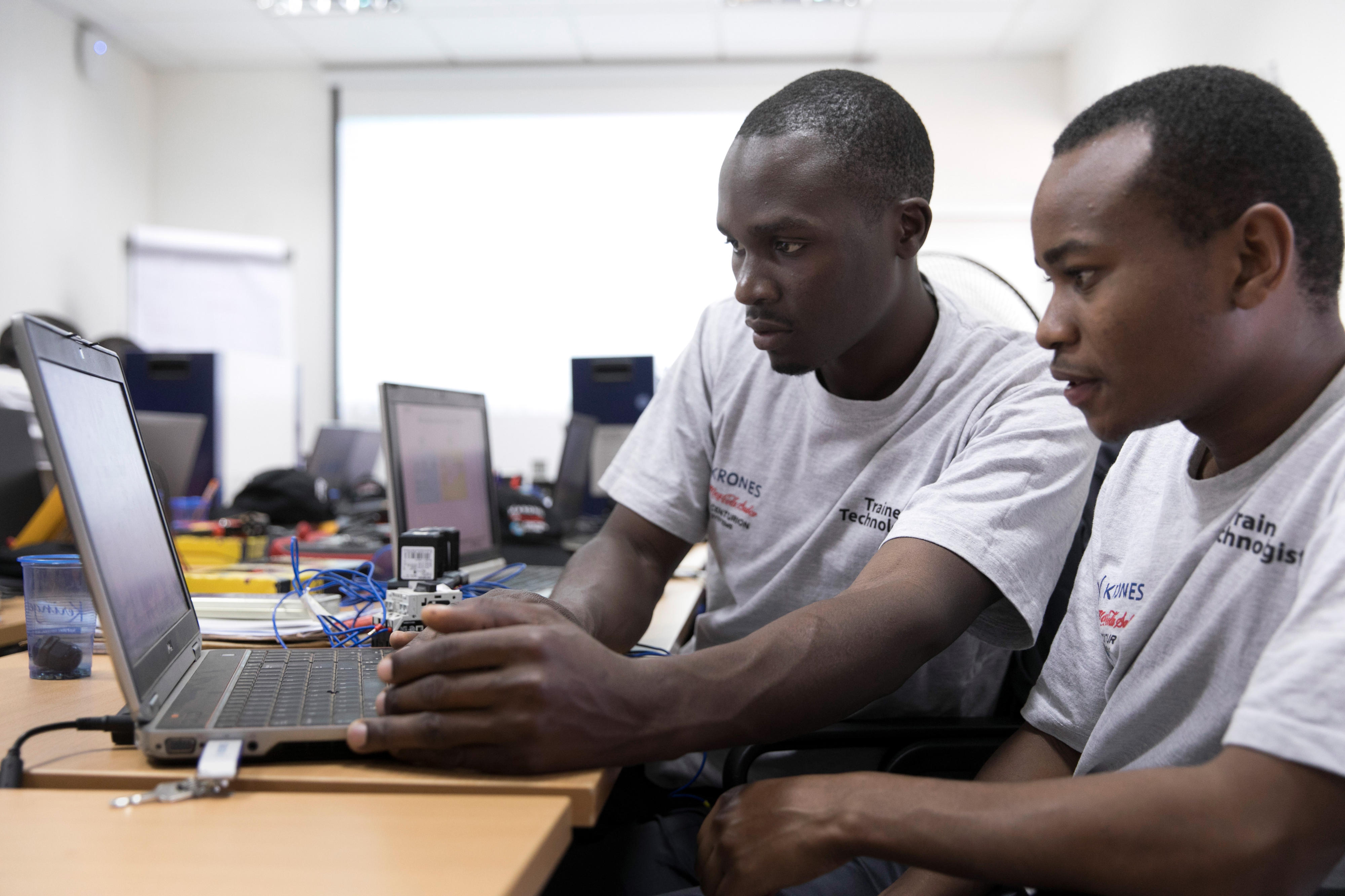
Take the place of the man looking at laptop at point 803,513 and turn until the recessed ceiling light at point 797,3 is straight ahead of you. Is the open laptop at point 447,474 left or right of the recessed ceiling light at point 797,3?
left

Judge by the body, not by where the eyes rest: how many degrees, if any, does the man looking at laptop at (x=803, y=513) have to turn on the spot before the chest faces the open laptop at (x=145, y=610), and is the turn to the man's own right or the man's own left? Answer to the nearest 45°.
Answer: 0° — they already face it

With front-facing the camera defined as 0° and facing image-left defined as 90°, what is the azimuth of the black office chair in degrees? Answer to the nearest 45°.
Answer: approximately 90°

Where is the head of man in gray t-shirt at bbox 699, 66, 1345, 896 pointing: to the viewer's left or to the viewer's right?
to the viewer's left

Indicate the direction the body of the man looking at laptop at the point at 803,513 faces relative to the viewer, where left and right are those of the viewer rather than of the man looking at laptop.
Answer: facing the viewer and to the left of the viewer

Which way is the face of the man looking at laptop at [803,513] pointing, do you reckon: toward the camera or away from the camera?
toward the camera

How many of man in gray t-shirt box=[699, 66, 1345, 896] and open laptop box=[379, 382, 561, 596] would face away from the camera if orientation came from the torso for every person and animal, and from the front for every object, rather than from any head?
0

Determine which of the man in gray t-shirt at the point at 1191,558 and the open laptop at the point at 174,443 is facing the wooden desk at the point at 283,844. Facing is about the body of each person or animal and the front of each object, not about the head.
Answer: the man in gray t-shirt

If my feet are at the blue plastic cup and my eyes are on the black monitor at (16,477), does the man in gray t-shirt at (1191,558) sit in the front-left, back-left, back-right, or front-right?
back-right

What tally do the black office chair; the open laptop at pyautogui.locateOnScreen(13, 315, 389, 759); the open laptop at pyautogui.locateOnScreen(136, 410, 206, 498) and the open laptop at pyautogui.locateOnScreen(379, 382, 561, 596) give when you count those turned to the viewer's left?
1

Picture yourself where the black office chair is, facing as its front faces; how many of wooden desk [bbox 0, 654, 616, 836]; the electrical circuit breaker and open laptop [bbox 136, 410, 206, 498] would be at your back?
0

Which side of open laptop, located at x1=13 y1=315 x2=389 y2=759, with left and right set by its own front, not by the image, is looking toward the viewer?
right

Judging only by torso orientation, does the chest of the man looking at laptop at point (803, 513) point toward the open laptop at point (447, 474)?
no

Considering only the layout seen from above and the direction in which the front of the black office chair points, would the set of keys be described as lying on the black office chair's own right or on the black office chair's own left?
on the black office chair's own left

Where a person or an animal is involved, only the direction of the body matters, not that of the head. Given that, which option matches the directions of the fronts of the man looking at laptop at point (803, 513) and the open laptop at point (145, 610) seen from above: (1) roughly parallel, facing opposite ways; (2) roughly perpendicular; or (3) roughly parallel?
roughly parallel, facing opposite ways

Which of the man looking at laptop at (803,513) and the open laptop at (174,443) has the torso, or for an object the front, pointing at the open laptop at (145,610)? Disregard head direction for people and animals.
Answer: the man looking at laptop
